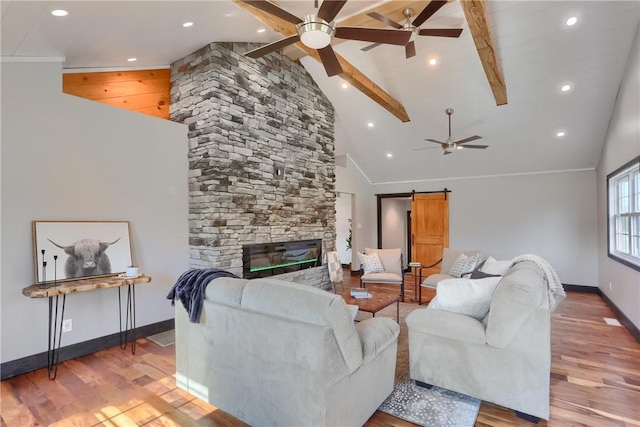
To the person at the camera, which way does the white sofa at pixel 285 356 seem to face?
facing away from the viewer and to the right of the viewer

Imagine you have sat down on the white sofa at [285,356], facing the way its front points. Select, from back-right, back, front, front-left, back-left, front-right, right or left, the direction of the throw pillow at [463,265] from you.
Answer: front

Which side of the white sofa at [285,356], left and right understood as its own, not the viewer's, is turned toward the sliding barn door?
front

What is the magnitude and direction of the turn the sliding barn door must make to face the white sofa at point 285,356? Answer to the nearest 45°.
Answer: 0° — it already faces it

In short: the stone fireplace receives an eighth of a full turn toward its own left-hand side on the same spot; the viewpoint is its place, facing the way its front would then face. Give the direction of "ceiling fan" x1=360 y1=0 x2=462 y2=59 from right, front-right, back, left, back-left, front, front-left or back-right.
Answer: front-right

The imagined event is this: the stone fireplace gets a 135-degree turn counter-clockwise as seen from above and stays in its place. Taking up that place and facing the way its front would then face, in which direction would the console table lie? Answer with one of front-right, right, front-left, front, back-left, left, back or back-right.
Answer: back-left

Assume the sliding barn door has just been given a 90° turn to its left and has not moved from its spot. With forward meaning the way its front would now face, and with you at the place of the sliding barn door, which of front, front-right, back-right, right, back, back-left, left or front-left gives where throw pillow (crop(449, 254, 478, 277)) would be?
right

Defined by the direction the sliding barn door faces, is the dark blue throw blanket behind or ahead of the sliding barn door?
ahead

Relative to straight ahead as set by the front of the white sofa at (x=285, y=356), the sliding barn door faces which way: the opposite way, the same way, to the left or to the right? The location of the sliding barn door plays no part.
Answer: the opposite way

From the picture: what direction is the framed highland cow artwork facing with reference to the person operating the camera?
facing the viewer and to the right of the viewer

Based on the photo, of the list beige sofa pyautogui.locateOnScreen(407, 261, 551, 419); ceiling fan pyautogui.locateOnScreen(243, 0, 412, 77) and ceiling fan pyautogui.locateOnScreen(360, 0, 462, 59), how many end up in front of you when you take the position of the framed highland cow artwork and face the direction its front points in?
3

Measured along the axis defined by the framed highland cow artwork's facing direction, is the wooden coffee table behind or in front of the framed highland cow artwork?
in front

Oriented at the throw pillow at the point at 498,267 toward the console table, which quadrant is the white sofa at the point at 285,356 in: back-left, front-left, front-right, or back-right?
front-left

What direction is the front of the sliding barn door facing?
toward the camera

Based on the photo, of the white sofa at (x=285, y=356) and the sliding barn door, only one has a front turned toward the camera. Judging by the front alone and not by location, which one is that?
the sliding barn door

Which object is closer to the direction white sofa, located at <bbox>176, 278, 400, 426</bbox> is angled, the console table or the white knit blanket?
the white knit blanket

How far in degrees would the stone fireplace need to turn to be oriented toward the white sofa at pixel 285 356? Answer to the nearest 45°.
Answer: approximately 45° to its right

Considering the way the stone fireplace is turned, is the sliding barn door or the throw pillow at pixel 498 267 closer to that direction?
the throw pillow
